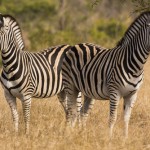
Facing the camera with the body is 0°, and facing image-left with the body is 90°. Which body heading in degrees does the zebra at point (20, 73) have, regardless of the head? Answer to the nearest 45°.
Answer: approximately 45°

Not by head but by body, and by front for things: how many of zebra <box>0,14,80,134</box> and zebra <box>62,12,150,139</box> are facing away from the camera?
0
